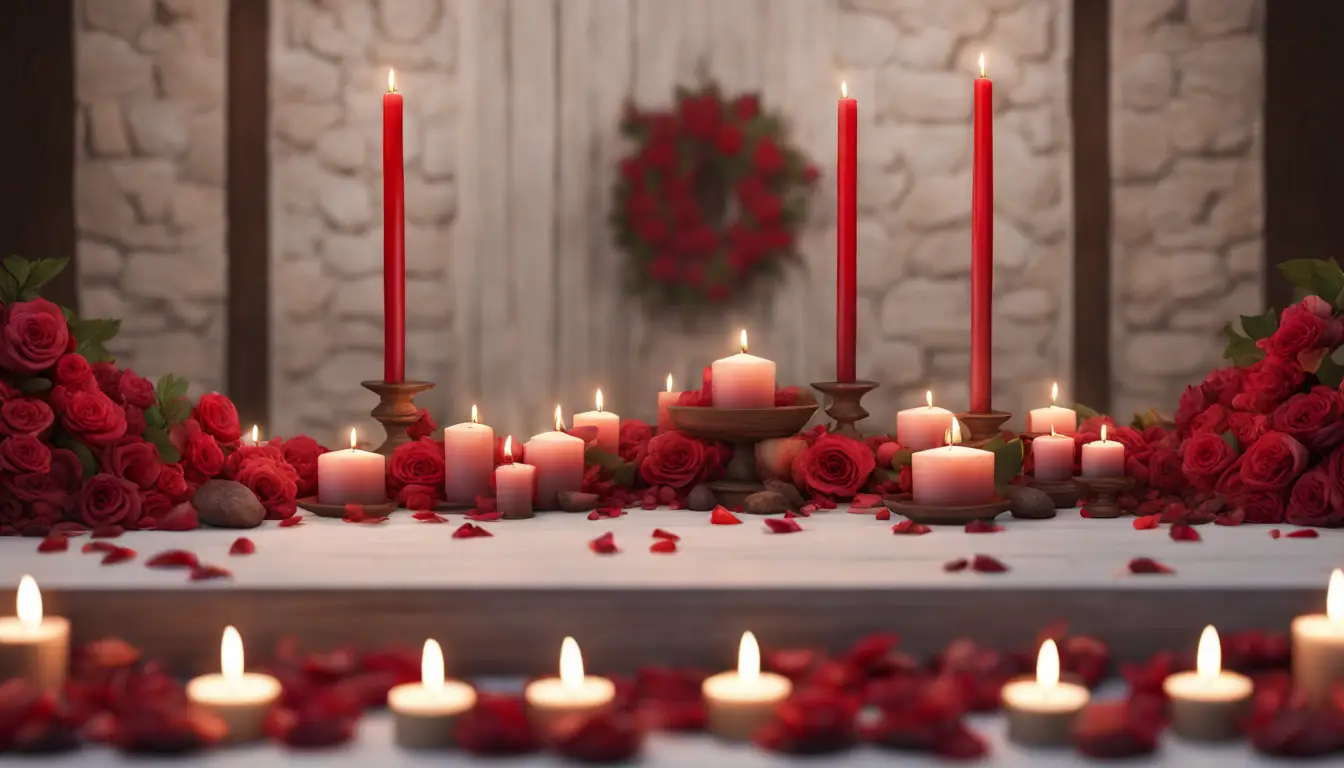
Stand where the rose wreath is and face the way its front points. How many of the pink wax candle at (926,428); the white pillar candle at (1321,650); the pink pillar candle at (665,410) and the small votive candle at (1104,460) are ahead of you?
4

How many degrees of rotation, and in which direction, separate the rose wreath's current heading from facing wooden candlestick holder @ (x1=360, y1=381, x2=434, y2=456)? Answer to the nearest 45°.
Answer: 0° — it already faces it

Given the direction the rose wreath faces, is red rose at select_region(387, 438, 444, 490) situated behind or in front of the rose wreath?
in front

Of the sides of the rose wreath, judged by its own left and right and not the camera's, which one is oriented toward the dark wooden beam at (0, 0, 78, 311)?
right

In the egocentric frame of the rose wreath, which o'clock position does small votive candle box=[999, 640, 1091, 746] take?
The small votive candle is roughly at 12 o'clock from the rose wreath.

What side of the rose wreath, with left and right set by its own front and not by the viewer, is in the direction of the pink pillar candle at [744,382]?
front

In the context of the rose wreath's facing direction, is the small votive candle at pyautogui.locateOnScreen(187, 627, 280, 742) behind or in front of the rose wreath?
in front

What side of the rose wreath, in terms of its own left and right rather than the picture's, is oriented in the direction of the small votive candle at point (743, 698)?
front

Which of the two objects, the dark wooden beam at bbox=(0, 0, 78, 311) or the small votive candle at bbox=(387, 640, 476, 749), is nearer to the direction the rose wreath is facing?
the small votive candle

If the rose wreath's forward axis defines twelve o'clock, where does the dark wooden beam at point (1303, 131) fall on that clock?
The dark wooden beam is roughly at 9 o'clock from the rose wreath.

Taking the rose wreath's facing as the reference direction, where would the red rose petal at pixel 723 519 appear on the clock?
The red rose petal is roughly at 12 o'clock from the rose wreath.

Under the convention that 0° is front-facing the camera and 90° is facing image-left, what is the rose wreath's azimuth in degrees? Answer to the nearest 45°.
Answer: approximately 0°
